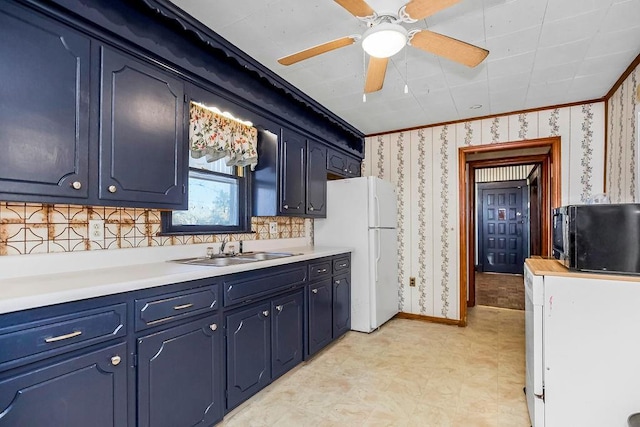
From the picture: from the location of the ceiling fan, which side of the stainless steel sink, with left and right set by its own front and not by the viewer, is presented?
front

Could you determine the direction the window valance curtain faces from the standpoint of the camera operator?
facing the viewer and to the right of the viewer

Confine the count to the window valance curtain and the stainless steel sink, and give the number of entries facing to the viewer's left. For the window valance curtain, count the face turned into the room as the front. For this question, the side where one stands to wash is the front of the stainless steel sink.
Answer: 0

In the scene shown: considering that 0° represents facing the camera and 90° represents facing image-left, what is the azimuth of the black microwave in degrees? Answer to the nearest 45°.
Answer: approximately 90°

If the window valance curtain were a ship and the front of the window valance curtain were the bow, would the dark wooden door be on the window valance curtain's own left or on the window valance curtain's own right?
on the window valance curtain's own left

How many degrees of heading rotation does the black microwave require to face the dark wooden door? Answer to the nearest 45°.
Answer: approximately 90° to its right

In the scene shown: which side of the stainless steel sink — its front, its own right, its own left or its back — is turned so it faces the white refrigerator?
left

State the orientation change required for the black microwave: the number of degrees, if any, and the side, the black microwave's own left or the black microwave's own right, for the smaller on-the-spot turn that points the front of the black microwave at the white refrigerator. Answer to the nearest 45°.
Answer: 0° — it already faces it

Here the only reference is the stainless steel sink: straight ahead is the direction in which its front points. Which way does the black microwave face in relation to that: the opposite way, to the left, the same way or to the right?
the opposite way

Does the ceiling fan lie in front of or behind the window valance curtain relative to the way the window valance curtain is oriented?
in front

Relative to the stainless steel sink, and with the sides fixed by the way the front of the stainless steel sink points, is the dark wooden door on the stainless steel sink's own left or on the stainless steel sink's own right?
on the stainless steel sink's own left
